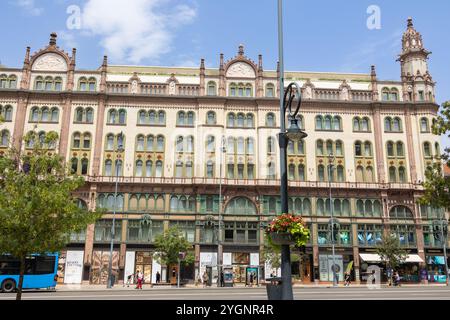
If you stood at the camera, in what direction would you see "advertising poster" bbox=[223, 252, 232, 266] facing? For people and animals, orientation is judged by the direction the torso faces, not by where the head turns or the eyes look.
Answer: facing the viewer

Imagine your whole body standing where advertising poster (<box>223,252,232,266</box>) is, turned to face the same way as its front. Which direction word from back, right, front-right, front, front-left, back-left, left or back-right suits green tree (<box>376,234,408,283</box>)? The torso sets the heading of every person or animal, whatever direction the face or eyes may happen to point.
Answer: left

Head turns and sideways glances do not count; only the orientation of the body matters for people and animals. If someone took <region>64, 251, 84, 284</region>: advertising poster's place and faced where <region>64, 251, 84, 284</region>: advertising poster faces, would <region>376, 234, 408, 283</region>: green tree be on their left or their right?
on their left

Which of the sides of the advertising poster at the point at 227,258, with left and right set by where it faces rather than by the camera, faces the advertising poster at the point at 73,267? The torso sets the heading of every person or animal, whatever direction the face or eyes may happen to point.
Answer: right

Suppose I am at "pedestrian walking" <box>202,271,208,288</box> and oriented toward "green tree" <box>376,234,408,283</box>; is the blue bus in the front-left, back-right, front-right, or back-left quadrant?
back-right

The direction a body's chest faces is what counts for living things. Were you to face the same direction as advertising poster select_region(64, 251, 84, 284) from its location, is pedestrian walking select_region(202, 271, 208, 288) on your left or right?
on your left

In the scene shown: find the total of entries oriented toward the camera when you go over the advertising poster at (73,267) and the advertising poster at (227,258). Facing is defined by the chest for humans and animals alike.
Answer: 2

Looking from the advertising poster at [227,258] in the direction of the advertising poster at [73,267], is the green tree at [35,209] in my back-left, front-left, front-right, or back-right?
front-left

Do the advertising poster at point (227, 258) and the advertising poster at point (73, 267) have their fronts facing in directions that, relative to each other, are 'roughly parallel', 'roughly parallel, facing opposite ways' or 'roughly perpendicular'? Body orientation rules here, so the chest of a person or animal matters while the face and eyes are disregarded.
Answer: roughly parallel

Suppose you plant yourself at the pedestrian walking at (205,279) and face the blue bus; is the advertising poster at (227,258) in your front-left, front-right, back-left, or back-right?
back-right

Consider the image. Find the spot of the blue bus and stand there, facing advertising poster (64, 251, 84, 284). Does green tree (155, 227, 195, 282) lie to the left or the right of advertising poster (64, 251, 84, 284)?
right

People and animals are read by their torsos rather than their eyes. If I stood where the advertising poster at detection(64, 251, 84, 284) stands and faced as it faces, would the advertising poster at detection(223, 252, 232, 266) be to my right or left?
on my left
